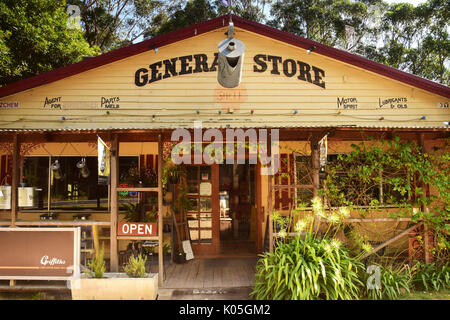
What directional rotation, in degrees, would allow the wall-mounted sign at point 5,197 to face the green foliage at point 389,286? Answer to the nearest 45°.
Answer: approximately 45° to its left

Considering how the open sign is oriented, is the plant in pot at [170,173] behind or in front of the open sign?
behind

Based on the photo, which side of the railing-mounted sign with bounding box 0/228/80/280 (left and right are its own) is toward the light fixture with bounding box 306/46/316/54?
left

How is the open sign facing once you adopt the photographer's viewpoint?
facing the viewer

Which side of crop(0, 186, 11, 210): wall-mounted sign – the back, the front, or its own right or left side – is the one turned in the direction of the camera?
front

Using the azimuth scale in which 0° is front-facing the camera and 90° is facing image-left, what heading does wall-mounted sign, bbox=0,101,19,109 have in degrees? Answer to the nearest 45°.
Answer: approximately 0°

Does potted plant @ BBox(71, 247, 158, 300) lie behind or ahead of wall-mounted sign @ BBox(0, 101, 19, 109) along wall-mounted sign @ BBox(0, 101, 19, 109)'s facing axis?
ahead

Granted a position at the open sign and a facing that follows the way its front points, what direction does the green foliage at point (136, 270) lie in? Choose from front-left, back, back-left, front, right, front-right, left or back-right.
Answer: front

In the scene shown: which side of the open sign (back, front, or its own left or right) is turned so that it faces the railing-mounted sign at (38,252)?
right
